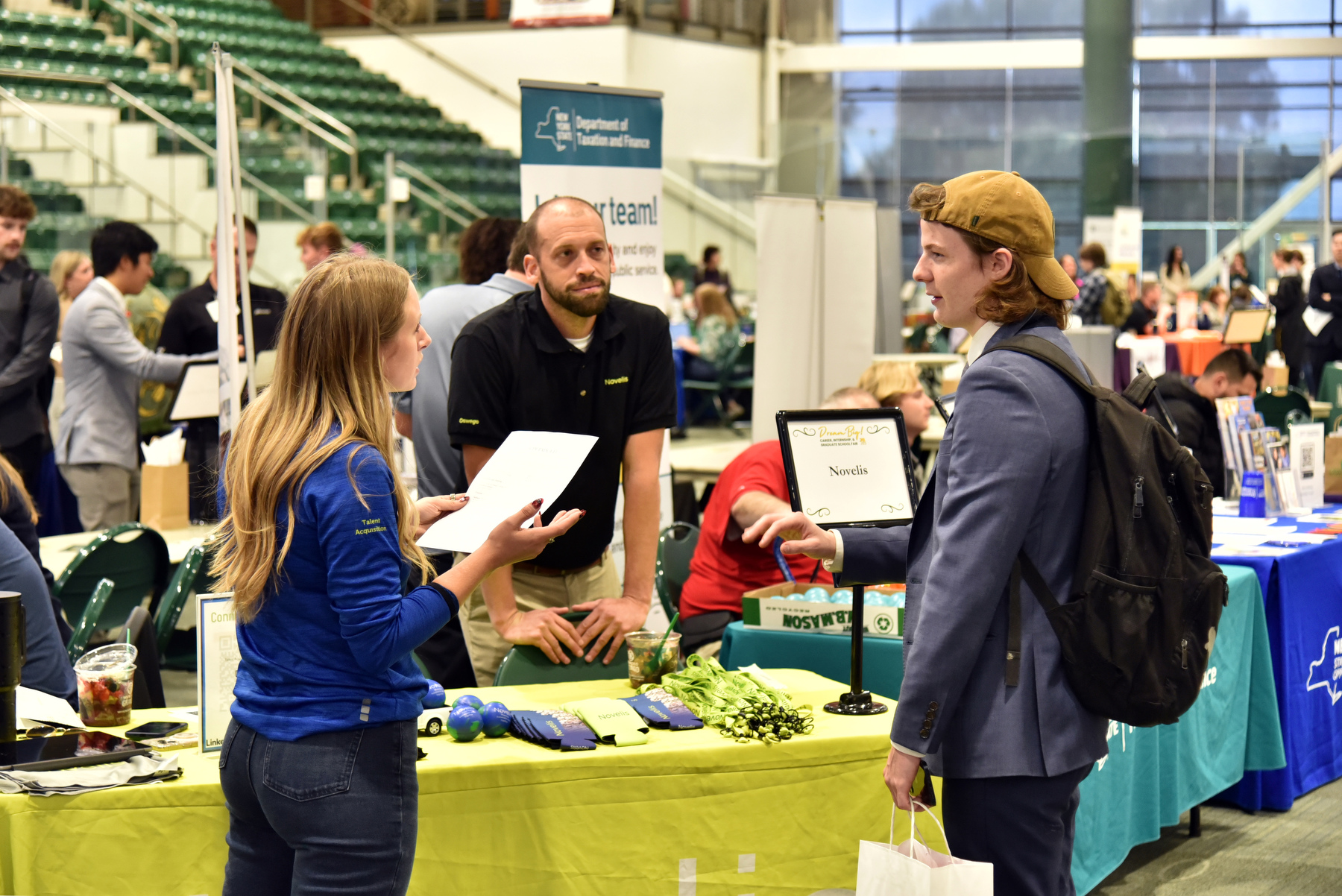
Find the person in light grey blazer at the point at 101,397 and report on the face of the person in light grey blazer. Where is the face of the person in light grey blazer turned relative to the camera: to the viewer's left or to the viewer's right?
to the viewer's right

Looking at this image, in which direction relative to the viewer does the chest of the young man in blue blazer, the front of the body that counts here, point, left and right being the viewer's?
facing to the left of the viewer

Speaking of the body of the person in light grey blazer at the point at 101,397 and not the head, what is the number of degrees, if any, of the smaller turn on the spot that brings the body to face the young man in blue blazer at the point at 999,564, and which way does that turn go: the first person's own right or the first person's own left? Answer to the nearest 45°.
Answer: approximately 90° to the first person's own right

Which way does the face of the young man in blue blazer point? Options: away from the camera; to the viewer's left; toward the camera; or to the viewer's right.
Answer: to the viewer's left

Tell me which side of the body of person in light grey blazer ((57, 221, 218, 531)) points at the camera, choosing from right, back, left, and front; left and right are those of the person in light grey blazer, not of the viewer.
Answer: right

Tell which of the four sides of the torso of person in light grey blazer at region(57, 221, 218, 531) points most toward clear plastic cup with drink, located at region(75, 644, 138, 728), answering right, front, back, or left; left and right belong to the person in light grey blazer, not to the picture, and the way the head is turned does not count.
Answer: right
